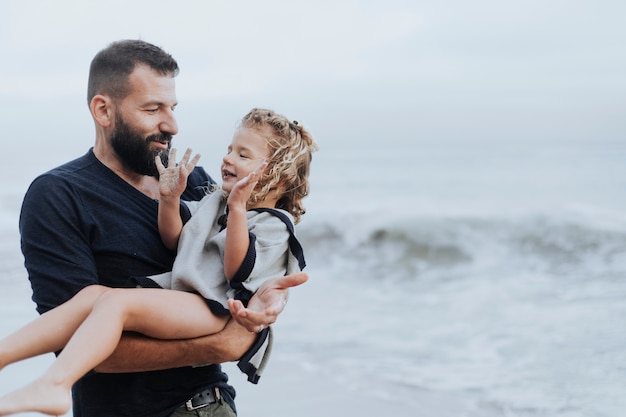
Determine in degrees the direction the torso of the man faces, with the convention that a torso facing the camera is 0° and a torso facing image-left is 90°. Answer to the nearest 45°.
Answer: approximately 315°

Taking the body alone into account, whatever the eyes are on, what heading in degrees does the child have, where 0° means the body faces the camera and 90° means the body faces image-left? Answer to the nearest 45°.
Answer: approximately 90°

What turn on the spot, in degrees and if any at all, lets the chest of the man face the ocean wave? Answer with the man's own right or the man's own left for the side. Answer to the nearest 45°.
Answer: approximately 90° to the man's own left
